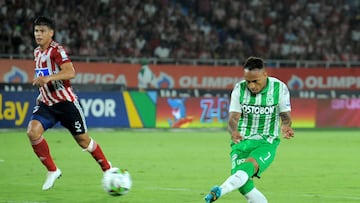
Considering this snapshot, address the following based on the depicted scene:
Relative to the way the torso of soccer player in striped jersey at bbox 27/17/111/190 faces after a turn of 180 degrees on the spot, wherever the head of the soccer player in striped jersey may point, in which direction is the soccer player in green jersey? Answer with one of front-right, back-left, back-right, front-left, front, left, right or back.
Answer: right

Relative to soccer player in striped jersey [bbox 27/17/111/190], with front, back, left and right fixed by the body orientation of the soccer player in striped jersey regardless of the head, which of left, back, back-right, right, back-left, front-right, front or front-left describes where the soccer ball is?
left
